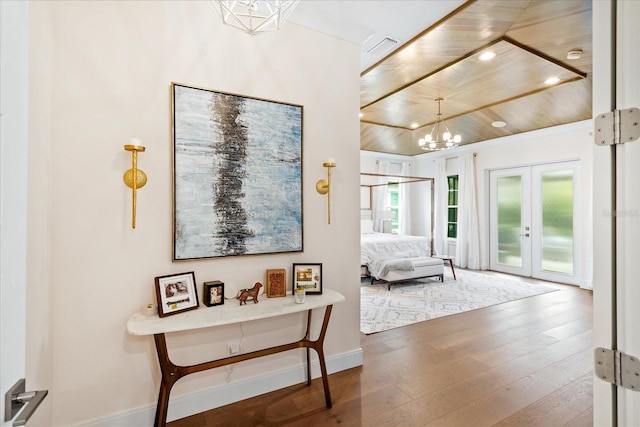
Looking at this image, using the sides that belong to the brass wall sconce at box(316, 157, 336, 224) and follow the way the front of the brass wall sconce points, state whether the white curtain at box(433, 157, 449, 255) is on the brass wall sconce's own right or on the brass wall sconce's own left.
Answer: on the brass wall sconce's own left

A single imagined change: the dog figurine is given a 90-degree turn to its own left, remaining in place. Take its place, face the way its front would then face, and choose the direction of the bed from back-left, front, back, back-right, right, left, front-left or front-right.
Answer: front-right

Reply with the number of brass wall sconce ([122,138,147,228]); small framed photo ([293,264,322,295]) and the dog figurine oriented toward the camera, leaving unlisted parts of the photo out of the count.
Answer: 2

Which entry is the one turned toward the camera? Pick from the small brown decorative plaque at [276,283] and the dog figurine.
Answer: the small brown decorative plaque

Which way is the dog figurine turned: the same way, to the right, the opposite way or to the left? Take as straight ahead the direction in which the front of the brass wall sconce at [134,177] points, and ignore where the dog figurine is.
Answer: to the left

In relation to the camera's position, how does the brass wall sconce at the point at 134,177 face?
facing the viewer

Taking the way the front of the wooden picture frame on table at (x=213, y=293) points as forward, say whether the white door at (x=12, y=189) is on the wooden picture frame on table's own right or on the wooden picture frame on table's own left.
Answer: on the wooden picture frame on table's own right

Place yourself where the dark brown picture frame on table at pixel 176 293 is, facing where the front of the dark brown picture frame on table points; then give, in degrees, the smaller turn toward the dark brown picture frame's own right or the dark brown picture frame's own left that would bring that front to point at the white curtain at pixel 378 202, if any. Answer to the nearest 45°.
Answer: approximately 90° to the dark brown picture frame's own left

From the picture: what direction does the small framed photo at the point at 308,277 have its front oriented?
toward the camera

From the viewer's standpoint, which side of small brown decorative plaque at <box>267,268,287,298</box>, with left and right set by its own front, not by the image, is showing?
front

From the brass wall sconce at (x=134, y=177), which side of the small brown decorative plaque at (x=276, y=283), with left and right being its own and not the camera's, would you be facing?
right

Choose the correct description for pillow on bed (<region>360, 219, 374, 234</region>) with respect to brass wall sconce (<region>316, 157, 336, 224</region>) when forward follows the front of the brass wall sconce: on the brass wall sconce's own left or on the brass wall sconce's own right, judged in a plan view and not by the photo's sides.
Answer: on the brass wall sconce's own left
